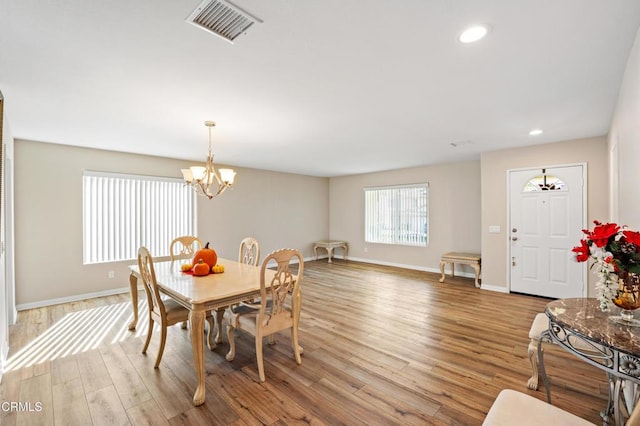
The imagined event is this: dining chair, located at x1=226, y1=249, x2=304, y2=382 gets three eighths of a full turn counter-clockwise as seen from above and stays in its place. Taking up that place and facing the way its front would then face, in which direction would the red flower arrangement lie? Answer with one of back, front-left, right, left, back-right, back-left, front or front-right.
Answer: front-left

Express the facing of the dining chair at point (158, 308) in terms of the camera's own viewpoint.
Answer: facing away from the viewer and to the right of the viewer

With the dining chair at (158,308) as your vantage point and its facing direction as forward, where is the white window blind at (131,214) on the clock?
The white window blind is roughly at 10 o'clock from the dining chair.

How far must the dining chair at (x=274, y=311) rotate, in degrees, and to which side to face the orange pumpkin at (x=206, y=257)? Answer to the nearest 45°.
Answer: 0° — it already faces it

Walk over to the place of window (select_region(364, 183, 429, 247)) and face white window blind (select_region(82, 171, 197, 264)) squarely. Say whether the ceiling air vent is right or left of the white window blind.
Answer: left

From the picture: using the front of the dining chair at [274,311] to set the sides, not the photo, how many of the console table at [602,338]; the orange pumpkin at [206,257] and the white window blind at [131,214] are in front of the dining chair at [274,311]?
2

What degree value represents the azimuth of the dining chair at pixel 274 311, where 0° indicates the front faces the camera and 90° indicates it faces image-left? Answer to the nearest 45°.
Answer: approximately 135°

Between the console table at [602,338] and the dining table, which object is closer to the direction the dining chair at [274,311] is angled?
the dining table

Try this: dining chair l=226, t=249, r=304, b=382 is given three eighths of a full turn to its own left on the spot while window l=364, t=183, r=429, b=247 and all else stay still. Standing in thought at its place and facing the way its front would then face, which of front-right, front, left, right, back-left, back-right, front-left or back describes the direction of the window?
back-left

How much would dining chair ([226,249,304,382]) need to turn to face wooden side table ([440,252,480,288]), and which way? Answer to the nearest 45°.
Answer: approximately 90° to its right

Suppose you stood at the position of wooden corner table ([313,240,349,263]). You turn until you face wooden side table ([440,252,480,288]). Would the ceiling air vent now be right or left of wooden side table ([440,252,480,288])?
right

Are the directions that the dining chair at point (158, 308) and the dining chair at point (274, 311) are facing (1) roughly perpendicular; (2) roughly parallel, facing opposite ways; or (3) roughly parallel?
roughly perpendicular
